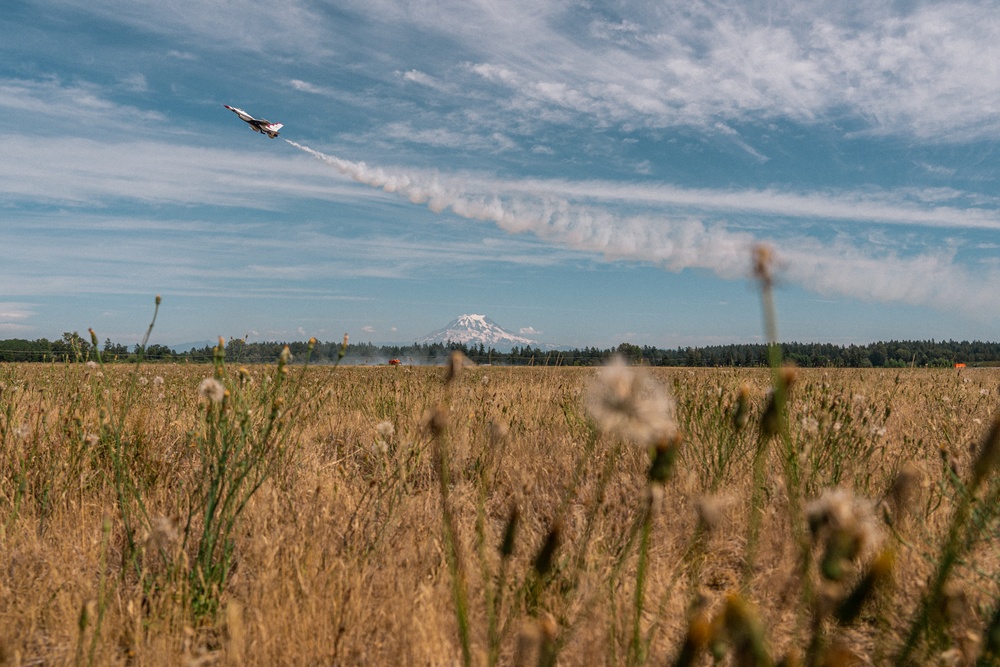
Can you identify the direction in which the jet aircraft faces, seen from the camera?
facing to the left of the viewer
